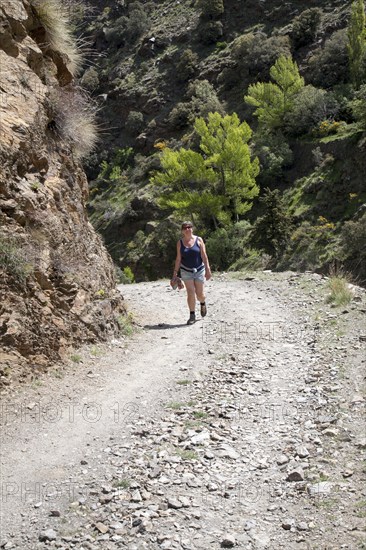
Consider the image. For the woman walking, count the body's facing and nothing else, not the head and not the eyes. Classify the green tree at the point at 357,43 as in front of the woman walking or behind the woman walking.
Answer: behind

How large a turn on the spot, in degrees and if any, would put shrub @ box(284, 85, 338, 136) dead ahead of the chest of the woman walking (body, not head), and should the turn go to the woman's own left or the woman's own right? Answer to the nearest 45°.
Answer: approximately 180°

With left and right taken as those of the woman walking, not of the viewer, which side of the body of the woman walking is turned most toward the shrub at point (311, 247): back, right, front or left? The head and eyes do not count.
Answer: back

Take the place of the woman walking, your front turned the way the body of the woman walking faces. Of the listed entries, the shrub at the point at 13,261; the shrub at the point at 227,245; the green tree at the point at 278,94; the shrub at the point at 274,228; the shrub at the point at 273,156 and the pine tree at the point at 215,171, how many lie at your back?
5

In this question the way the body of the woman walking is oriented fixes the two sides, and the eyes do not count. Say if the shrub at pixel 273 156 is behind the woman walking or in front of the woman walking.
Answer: behind

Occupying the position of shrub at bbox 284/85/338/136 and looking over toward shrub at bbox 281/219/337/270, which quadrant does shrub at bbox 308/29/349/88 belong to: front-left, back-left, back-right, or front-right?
back-left

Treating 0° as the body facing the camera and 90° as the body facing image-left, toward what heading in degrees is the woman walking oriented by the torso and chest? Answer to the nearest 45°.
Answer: approximately 0°

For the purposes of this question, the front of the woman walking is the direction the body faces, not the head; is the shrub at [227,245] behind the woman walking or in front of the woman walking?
behind

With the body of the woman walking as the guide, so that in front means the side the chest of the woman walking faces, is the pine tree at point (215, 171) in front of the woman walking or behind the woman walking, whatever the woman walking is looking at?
behind

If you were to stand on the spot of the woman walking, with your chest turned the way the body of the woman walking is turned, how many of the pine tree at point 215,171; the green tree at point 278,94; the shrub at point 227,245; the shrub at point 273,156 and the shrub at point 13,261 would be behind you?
4

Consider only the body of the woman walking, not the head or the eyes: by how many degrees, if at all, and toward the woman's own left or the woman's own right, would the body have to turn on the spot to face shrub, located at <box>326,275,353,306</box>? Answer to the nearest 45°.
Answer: approximately 90° to the woman's own left

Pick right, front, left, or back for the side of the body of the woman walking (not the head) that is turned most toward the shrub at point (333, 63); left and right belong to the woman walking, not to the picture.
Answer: back

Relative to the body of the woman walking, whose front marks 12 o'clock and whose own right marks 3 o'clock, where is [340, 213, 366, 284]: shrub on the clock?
The shrub is roughly at 7 o'clock from the woman walking.
